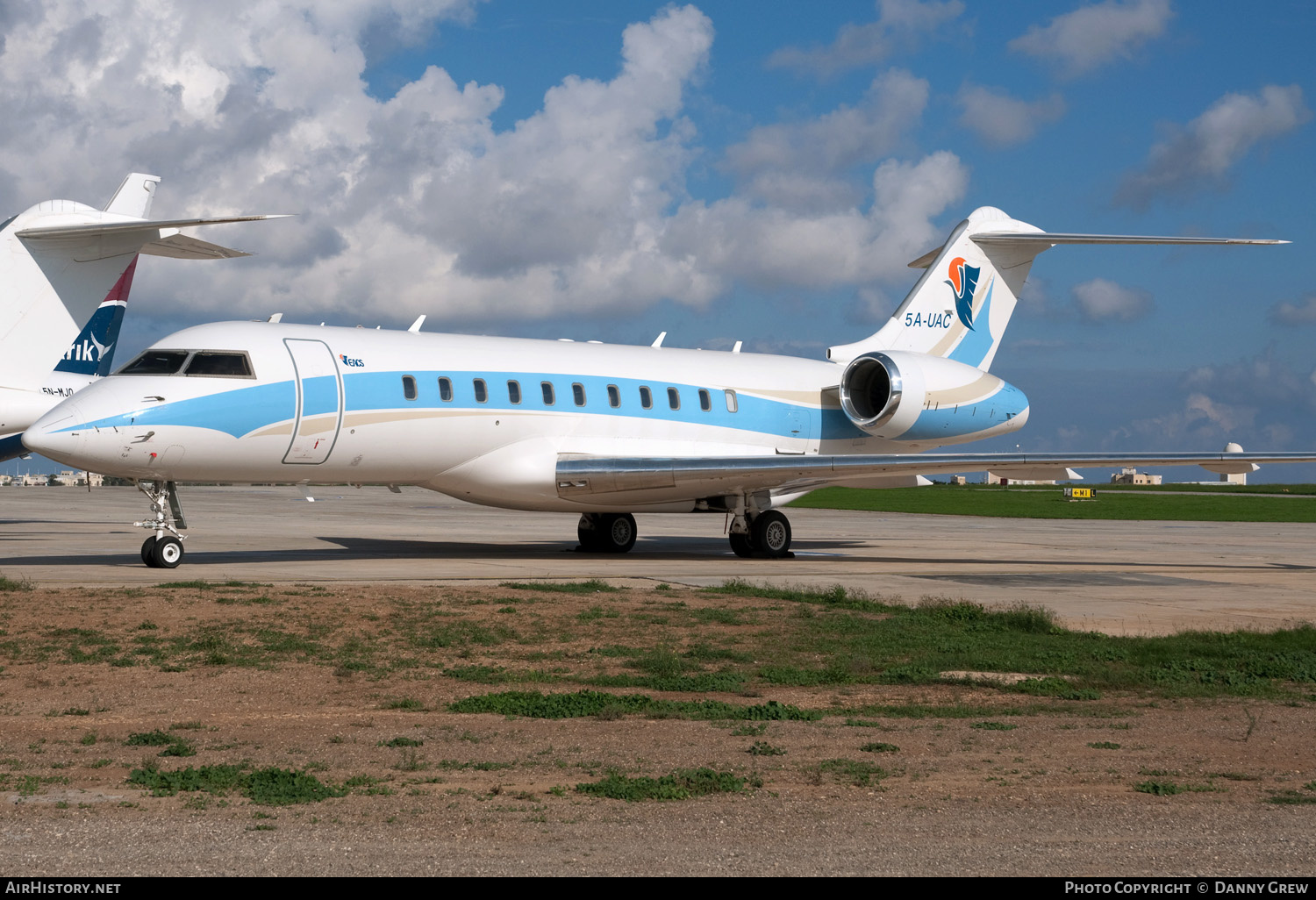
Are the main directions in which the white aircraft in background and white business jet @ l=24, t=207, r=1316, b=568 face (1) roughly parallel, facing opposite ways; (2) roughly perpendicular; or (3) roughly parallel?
roughly parallel

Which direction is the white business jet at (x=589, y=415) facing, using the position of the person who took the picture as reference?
facing the viewer and to the left of the viewer

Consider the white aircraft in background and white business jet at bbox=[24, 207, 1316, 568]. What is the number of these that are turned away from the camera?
0

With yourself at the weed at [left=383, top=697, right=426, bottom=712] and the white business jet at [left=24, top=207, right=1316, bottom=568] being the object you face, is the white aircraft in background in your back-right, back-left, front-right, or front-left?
front-left

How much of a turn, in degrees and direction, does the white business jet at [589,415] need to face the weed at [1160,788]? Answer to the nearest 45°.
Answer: approximately 45° to its left

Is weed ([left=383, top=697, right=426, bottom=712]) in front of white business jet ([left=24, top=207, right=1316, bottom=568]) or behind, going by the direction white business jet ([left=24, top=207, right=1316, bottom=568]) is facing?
in front

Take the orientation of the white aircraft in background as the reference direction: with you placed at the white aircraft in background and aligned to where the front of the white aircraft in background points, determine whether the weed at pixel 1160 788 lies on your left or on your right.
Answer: on your left

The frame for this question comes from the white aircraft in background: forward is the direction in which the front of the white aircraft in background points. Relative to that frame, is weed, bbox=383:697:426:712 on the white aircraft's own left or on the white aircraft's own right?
on the white aircraft's own left
